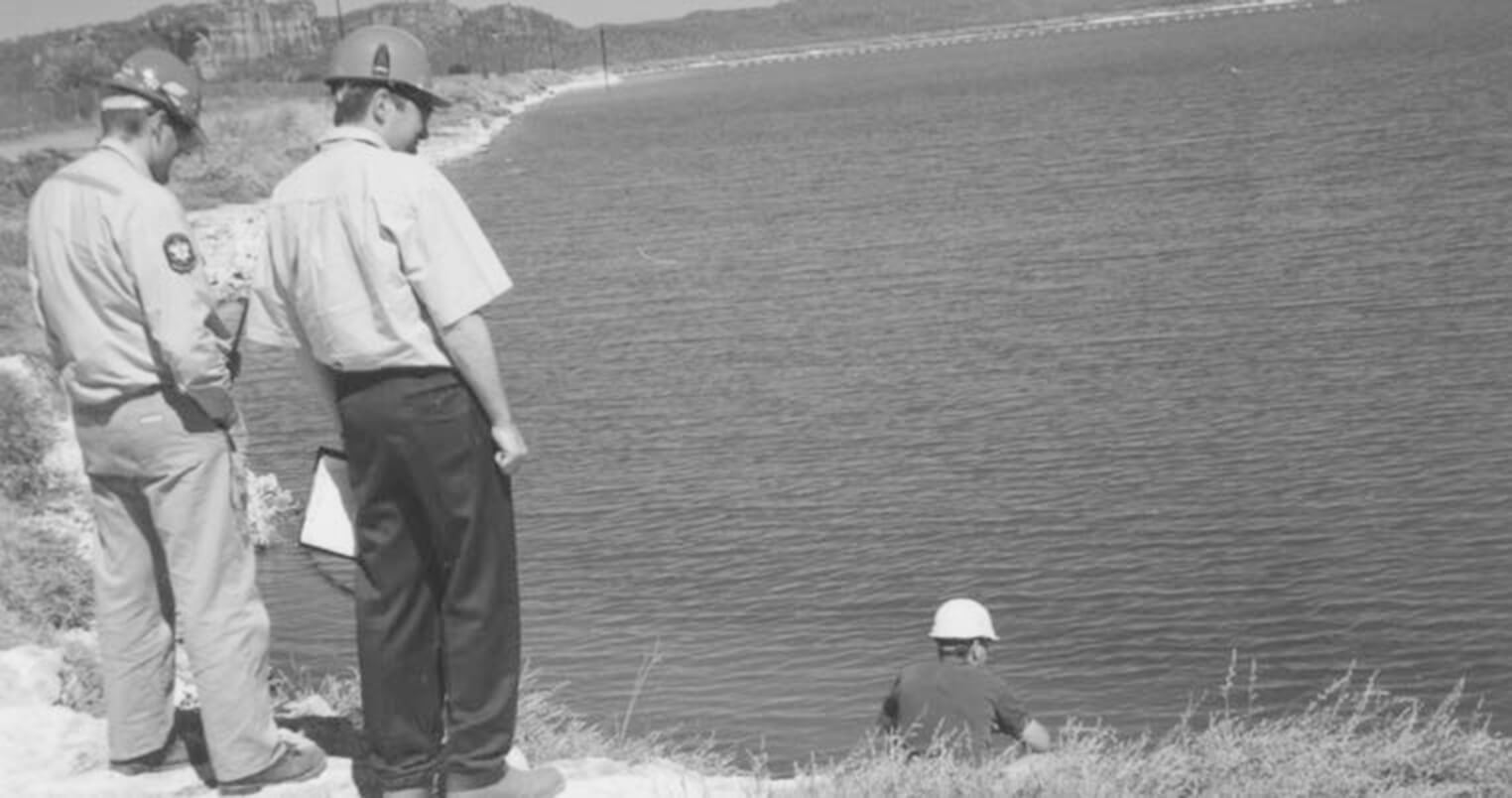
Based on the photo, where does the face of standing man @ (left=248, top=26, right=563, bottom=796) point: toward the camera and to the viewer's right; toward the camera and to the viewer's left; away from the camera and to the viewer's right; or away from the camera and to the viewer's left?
away from the camera and to the viewer's right

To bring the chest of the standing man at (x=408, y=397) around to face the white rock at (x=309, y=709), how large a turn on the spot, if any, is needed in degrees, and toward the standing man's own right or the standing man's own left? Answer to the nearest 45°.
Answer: approximately 45° to the standing man's own left

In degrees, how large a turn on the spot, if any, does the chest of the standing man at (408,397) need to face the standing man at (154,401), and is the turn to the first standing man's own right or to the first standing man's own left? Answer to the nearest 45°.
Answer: approximately 90° to the first standing man's own left

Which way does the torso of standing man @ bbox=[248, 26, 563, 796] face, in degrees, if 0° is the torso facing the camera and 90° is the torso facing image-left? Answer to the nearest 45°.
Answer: approximately 225°

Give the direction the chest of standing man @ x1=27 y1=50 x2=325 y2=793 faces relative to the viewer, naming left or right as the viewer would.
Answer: facing away from the viewer and to the right of the viewer

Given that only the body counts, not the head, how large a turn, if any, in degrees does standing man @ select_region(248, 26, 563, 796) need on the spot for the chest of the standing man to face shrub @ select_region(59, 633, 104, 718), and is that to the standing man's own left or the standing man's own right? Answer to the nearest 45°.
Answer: approximately 90° to the standing man's own left

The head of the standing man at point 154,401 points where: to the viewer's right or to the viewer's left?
to the viewer's right
